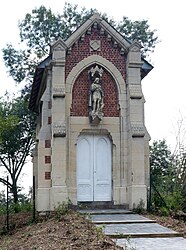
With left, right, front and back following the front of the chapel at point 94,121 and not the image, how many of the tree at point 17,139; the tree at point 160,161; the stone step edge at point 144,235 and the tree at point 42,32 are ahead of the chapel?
1

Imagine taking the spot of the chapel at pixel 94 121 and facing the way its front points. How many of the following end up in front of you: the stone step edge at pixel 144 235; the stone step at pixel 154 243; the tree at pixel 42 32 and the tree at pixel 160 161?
2

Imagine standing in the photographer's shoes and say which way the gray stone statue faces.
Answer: facing the viewer

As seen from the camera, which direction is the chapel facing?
toward the camera

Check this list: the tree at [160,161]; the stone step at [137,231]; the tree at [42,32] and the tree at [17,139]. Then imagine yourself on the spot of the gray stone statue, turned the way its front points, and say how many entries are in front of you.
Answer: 1

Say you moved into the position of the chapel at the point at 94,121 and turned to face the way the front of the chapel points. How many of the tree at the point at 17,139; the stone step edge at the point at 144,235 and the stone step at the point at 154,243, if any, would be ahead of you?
2

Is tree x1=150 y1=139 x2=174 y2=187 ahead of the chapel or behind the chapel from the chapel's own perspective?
behind

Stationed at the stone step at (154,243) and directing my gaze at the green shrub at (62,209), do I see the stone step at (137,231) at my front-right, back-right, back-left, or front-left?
front-right

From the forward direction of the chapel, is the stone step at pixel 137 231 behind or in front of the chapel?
in front

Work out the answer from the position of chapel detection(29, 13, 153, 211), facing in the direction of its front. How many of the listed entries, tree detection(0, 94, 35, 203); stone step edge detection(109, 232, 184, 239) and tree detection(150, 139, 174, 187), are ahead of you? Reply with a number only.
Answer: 1

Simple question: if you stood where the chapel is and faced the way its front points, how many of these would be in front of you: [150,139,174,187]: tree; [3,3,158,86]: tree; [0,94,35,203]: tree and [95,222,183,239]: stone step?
1

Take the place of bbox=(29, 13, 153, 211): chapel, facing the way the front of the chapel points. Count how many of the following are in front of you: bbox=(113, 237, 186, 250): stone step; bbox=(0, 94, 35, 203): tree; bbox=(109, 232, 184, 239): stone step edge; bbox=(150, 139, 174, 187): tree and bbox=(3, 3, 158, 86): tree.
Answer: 2

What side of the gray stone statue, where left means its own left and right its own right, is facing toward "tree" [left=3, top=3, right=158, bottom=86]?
back

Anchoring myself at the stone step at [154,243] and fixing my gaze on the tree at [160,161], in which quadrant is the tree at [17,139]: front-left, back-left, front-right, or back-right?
front-left

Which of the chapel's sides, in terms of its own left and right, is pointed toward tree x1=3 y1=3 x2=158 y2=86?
back
